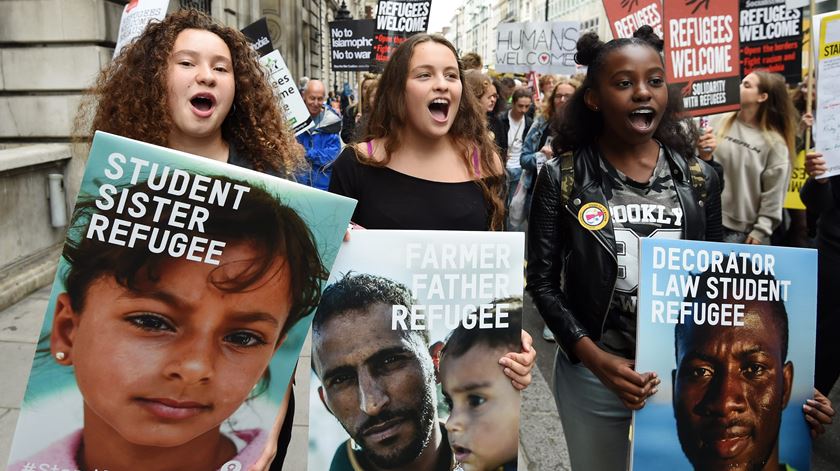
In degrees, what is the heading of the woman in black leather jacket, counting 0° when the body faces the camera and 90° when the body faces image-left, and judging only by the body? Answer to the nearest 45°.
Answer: approximately 315°

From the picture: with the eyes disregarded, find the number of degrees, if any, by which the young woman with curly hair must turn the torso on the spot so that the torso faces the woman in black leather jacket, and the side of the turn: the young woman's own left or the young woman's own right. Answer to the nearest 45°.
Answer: approximately 90° to the young woman's own left

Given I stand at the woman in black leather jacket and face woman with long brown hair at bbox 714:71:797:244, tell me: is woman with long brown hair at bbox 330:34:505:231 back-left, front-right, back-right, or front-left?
back-left

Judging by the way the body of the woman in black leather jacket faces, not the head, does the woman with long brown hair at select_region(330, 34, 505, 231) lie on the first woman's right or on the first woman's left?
on the first woman's right

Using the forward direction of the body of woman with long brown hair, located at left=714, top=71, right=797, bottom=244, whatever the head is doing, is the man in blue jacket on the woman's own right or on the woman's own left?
on the woman's own right
